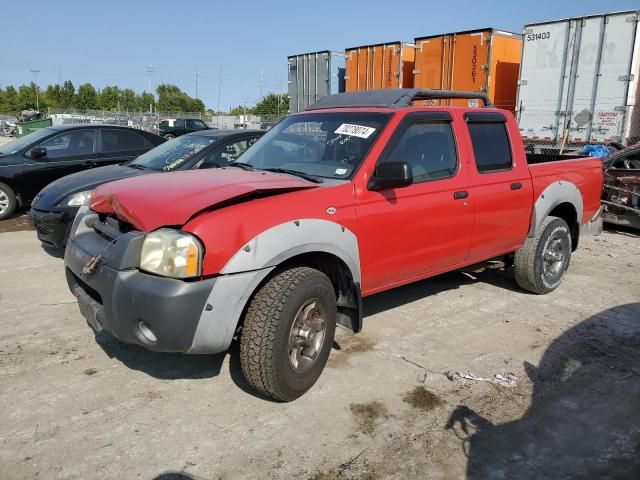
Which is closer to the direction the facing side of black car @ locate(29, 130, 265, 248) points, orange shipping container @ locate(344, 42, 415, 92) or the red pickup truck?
the red pickup truck

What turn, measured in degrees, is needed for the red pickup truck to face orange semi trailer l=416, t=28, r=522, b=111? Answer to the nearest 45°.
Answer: approximately 135° to its right

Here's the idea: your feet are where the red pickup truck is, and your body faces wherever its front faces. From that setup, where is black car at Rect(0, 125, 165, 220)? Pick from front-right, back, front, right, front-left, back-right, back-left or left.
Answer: right

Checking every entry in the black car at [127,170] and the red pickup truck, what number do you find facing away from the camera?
0

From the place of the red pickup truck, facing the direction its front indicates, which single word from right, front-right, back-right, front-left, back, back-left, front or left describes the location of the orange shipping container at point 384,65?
back-right

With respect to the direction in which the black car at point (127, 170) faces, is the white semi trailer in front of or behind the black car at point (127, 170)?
behind

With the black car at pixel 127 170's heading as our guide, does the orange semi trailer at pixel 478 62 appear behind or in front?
behind

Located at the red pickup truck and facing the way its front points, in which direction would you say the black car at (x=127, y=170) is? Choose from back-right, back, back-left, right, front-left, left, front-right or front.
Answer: right

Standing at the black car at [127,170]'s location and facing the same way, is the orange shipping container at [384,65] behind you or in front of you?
behind

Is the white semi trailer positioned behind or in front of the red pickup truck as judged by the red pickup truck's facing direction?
behind

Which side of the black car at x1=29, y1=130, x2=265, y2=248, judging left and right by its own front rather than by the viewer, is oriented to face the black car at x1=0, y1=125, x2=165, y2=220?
right

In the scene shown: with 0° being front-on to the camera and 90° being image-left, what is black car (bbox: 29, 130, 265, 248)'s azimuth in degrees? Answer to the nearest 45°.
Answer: approximately 45°
